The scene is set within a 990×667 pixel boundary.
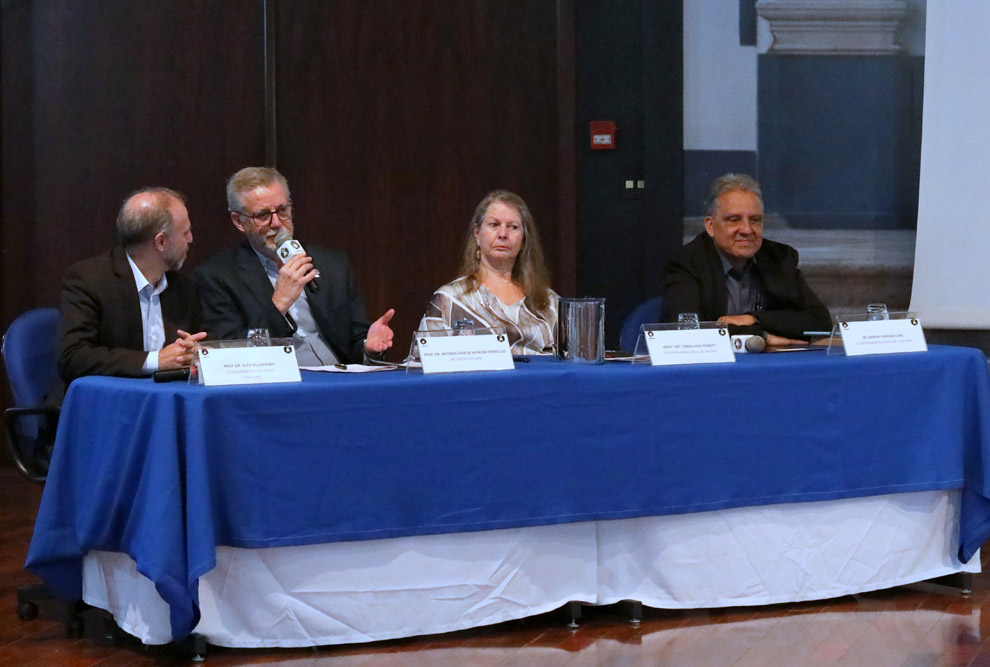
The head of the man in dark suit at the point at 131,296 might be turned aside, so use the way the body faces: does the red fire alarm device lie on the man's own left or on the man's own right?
on the man's own left

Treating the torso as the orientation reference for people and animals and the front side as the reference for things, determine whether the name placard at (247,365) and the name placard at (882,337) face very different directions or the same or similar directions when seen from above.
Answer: same or similar directions

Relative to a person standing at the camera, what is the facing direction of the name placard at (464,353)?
facing the viewer

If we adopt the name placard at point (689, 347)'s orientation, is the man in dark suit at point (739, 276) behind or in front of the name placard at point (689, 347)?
behind

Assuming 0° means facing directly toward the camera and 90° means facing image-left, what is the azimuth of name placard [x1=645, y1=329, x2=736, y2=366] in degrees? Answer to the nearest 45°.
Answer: approximately 0°

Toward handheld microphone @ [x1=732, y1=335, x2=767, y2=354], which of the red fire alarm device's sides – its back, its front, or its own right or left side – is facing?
front

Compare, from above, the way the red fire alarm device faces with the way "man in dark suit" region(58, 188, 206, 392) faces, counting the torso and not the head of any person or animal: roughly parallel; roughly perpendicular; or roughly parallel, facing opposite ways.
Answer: roughly perpendicular

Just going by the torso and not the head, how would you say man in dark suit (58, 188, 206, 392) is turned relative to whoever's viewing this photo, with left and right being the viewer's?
facing the viewer and to the right of the viewer

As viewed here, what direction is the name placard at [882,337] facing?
toward the camera

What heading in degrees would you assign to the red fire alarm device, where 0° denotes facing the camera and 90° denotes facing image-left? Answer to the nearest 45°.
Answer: approximately 0°

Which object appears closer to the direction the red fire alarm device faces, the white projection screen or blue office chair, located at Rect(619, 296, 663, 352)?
the blue office chair

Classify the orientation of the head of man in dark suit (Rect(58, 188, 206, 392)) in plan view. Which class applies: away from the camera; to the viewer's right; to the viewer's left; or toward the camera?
to the viewer's right

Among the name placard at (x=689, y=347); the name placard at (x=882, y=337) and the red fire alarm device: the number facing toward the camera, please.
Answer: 3
